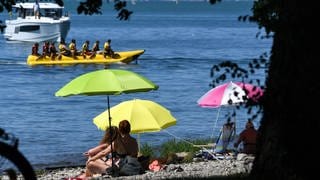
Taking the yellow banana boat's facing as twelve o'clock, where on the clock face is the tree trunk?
The tree trunk is roughly at 3 o'clock from the yellow banana boat.

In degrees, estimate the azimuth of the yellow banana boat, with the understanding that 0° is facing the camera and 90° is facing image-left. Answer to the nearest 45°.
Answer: approximately 270°

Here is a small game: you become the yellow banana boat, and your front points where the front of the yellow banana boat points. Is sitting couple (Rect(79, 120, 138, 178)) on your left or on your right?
on your right

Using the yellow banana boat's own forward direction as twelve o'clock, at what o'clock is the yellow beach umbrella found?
The yellow beach umbrella is roughly at 3 o'clock from the yellow banana boat.

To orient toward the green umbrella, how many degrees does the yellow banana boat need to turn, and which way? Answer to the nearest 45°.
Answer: approximately 90° to its right
